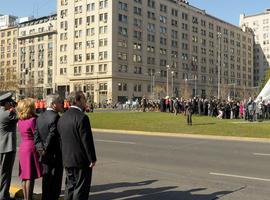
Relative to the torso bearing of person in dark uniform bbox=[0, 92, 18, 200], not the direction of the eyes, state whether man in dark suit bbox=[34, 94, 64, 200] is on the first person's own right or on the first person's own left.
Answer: on the first person's own right

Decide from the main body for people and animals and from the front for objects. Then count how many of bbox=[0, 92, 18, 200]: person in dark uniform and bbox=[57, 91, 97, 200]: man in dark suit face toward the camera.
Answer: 0

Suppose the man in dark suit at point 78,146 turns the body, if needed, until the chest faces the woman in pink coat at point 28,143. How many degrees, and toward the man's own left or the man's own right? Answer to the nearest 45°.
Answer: approximately 90° to the man's own left

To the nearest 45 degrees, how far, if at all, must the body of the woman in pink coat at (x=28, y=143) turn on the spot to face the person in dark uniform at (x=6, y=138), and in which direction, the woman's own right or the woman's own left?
approximately 90° to the woman's own left

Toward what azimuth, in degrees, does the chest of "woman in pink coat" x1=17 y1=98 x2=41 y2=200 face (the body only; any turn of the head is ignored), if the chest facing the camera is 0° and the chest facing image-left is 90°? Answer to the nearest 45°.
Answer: approximately 225°

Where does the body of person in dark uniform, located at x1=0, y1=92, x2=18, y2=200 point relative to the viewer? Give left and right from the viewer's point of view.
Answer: facing away from the viewer and to the right of the viewer

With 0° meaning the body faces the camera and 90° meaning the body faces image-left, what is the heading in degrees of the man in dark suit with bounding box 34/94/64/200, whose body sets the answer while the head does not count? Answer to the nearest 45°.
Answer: approximately 225°

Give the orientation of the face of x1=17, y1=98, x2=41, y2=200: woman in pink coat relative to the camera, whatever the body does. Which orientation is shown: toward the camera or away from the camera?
away from the camera

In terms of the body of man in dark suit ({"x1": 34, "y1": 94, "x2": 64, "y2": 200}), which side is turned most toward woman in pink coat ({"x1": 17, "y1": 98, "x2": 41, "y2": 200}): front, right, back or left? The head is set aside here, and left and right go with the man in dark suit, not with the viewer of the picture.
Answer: left

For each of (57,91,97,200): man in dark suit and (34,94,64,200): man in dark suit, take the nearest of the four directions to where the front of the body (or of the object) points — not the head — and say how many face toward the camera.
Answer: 0

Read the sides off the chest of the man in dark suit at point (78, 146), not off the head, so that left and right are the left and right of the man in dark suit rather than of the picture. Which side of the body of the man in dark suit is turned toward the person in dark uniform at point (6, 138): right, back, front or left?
left

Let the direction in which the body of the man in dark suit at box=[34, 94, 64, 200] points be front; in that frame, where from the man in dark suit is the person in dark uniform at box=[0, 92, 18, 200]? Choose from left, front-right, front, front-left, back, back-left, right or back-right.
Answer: left
